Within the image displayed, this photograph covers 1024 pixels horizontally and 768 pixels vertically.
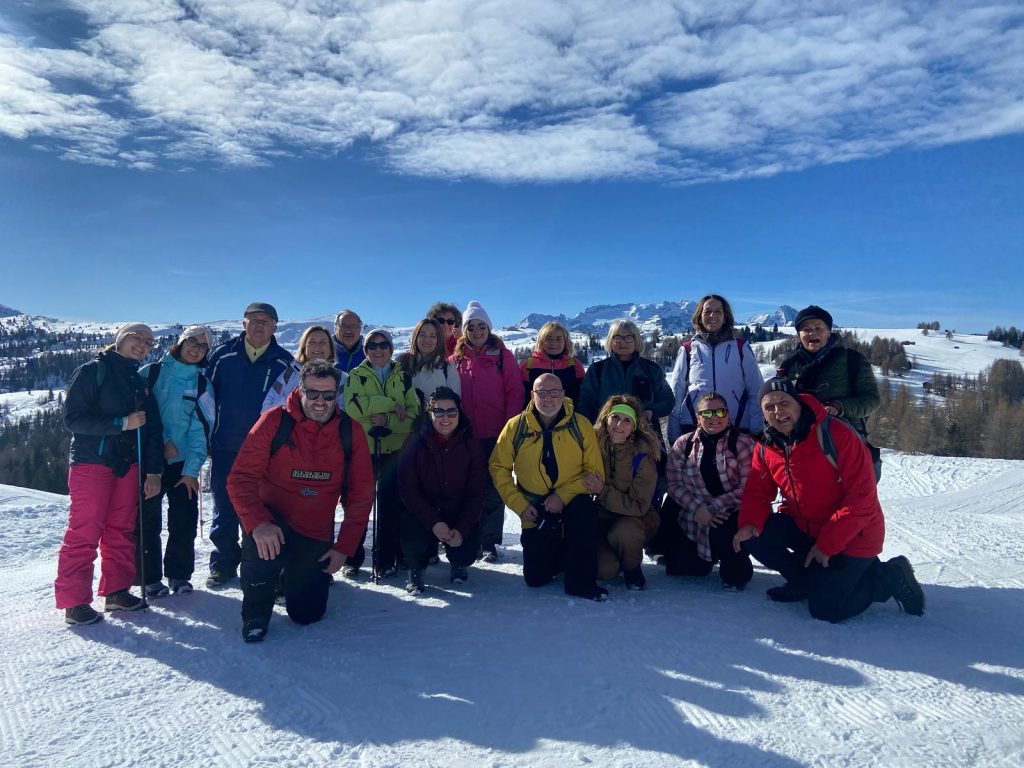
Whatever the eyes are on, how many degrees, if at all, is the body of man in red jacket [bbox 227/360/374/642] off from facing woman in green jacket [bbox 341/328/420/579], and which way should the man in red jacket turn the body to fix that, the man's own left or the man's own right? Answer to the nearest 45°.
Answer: approximately 135° to the man's own left

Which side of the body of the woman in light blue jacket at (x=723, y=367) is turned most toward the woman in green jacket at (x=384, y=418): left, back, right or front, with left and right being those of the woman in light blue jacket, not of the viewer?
right

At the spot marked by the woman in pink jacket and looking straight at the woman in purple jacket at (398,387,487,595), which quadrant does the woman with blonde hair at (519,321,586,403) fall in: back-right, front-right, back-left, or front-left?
back-left

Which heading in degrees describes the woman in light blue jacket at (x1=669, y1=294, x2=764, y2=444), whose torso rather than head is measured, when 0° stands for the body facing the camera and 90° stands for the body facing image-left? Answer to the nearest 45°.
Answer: approximately 0°

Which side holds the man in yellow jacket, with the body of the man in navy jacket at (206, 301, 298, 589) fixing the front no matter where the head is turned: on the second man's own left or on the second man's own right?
on the second man's own left

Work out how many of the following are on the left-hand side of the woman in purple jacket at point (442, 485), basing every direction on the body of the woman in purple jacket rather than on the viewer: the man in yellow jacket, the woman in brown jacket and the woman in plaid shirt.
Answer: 3

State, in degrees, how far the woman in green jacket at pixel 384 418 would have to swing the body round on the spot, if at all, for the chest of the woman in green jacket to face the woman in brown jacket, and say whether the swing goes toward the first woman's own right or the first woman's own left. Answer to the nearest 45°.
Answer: approximately 45° to the first woman's own left
